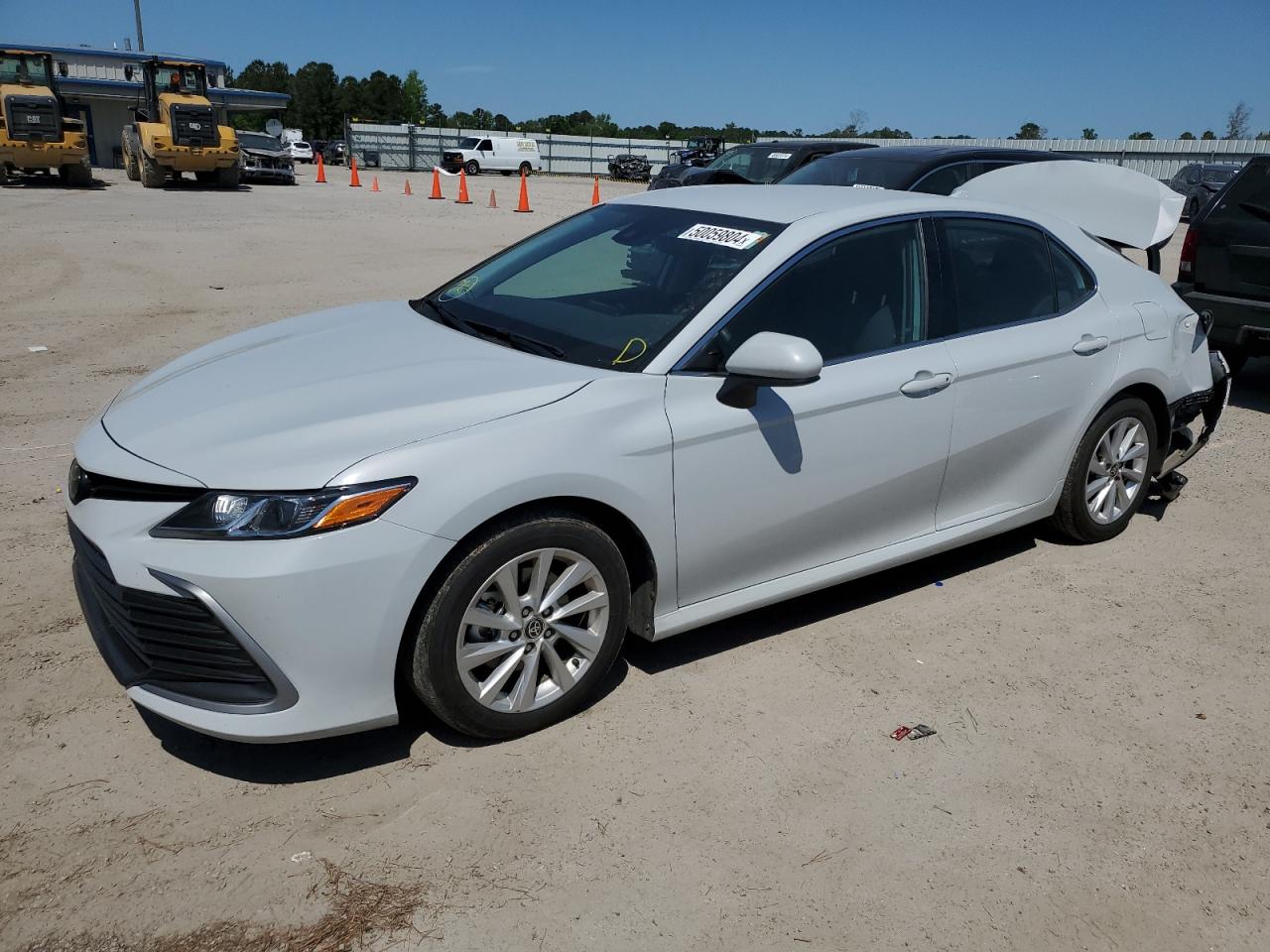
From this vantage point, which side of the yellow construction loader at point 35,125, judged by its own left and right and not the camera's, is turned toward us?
back

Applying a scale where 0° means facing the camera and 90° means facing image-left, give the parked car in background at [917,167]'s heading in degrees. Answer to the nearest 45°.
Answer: approximately 45°

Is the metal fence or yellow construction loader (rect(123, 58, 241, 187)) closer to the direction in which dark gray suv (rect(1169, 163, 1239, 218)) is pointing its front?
the yellow construction loader

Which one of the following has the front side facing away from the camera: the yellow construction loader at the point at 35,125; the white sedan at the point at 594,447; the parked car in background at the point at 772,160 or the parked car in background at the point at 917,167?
the yellow construction loader

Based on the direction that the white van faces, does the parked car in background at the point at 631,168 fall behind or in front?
behind

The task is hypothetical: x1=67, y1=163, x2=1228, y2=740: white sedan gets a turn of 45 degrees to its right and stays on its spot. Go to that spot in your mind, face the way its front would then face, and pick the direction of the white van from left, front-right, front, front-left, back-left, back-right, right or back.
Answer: right

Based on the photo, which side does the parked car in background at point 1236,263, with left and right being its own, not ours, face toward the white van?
left

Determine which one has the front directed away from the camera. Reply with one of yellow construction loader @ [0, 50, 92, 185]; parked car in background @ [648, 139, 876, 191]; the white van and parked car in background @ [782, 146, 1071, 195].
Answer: the yellow construction loader

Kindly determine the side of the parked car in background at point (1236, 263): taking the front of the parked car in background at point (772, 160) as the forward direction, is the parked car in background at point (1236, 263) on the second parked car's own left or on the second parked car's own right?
on the second parked car's own left
